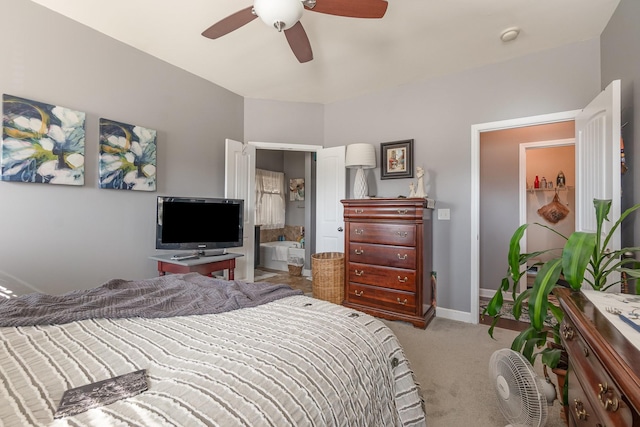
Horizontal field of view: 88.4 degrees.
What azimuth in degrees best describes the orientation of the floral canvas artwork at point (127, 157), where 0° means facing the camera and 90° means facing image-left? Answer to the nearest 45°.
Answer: approximately 315°

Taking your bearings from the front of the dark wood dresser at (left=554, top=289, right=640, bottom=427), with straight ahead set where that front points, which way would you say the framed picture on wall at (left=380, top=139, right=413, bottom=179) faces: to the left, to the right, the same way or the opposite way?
to the left

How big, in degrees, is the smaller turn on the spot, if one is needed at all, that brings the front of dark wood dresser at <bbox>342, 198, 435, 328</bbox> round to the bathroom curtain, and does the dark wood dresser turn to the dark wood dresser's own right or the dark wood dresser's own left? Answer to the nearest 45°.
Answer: approximately 90° to the dark wood dresser's own right

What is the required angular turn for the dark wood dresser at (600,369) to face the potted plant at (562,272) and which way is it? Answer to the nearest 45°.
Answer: approximately 90° to its right

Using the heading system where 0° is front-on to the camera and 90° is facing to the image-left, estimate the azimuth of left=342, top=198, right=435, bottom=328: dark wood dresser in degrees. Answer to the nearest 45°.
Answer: approximately 45°

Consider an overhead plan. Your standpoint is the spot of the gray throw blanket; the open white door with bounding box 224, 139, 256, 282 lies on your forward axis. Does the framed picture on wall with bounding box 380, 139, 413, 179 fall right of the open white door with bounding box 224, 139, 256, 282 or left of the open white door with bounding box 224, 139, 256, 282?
right

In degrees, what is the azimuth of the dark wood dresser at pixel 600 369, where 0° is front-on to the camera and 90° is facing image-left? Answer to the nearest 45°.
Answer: approximately 90°

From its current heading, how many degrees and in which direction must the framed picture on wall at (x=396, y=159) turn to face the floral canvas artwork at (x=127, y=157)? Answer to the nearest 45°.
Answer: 0° — it already faces it

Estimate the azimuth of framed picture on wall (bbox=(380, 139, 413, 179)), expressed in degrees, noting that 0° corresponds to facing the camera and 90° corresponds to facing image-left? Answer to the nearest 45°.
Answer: approximately 45°

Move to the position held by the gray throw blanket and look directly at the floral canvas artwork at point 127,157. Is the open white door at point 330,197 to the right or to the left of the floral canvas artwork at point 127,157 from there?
right

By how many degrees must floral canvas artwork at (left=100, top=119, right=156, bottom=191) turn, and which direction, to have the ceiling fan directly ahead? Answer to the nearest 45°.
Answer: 0° — it already faces it

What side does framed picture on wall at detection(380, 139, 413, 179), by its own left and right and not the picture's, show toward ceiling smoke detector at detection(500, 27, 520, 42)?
left

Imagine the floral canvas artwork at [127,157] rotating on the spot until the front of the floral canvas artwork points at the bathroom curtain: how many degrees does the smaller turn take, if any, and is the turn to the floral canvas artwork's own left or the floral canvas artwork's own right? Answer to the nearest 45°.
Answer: approximately 90° to the floral canvas artwork's own left

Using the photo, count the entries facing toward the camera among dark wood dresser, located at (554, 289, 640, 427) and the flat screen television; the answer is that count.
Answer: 1
